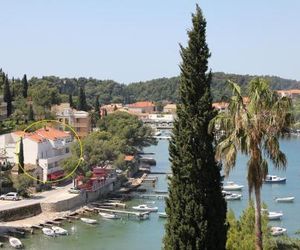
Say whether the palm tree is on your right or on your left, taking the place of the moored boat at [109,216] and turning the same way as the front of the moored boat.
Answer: on your left
